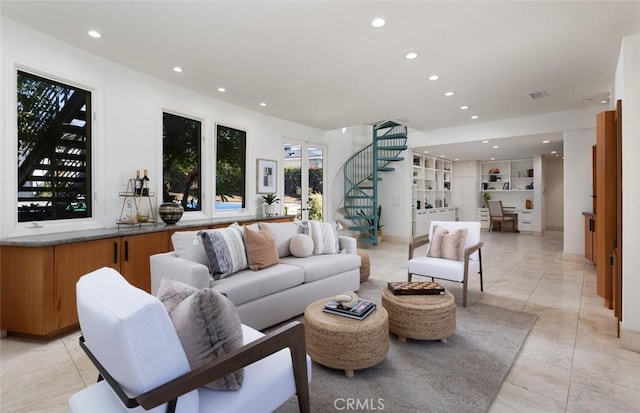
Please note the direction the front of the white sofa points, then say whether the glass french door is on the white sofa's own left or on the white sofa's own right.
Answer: on the white sofa's own left

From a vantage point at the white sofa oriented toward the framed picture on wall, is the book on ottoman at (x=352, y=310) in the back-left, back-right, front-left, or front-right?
back-right

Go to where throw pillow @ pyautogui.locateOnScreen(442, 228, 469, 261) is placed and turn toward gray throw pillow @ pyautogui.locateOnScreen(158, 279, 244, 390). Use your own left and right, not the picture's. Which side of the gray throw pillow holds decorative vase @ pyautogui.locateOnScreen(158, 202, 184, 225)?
right

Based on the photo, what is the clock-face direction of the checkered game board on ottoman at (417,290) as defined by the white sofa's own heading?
The checkered game board on ottoman is roughly at 11 o'clock from the white sofa.

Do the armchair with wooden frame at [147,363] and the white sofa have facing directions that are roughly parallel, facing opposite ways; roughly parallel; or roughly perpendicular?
roughly perpendicular

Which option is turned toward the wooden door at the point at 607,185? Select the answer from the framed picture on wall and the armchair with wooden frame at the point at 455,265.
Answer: the framed picture on wall

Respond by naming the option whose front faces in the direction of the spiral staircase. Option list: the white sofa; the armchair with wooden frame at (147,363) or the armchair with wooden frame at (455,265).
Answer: the armchair with wooden frame at (147,363)

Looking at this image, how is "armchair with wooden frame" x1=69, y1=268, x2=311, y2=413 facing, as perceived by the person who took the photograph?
facing away from the viewer and to the right of the viewer

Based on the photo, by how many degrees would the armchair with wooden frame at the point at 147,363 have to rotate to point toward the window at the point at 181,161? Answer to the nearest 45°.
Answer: approximately 45° to its left

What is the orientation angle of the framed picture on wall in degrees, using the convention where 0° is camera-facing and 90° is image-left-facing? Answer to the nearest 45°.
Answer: approximately 315°

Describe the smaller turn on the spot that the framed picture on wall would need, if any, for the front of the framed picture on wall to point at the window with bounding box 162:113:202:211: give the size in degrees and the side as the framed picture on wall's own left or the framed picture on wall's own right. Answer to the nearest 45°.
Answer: approximately 90° to the framed picture on wall's own right

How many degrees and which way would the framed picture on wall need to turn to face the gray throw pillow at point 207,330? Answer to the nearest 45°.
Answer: approximately 45° to its right

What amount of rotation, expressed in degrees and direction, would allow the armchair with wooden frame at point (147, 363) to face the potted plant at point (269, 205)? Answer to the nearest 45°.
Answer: approximately 45° to its left

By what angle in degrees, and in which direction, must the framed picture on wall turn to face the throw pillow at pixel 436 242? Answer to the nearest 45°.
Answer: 0° — it already faces it
